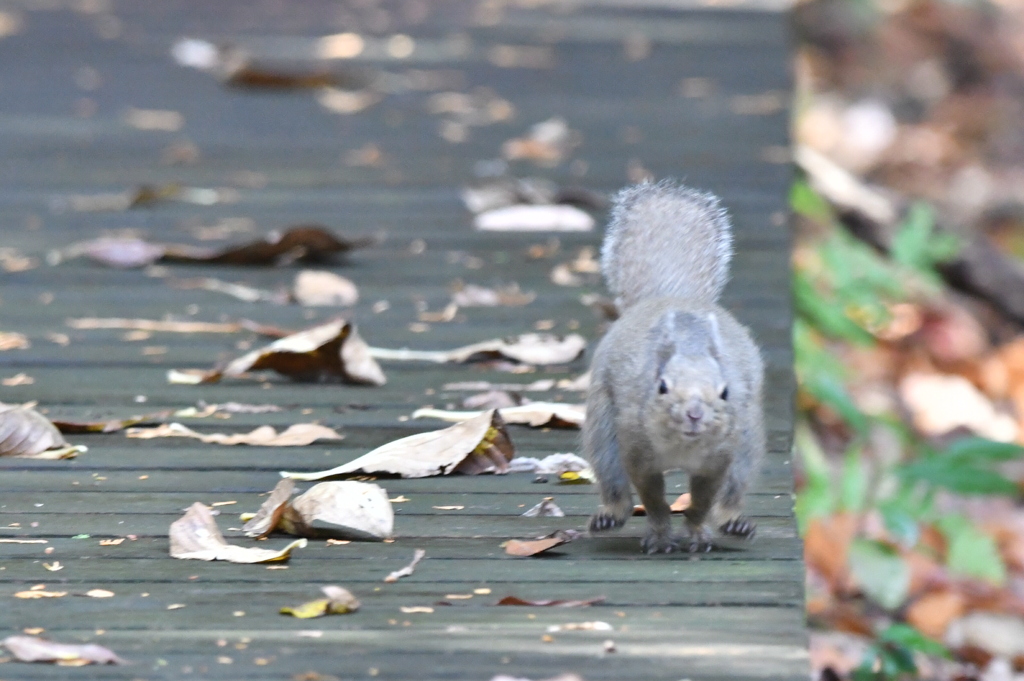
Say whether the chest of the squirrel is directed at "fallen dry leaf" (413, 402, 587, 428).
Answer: no

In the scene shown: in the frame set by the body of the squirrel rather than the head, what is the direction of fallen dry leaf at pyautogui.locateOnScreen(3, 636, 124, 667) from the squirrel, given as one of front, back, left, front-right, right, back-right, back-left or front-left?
front-right

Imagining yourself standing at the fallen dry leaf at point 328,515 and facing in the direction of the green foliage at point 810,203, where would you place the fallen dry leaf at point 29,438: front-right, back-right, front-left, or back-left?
front-left

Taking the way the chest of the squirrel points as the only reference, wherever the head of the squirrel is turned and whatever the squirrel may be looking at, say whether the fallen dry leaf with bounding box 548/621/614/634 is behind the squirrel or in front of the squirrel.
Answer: in front

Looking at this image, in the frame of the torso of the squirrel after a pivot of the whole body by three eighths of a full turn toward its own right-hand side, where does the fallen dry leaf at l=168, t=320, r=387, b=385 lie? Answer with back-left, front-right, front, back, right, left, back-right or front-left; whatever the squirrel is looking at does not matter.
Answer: front

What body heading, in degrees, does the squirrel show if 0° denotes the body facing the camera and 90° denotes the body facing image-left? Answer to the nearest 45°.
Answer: approximately 0°

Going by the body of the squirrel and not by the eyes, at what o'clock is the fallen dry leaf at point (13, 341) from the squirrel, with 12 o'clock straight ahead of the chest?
The fallen dry leaf is roughly at 4 o'clock from the squirrel.

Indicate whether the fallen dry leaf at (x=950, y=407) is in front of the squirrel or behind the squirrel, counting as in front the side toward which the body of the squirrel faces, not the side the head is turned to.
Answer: behind

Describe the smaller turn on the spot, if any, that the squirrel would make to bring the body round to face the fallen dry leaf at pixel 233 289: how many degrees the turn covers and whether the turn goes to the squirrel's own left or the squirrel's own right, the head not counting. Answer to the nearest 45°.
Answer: approximately 135° to the squirrel's own right

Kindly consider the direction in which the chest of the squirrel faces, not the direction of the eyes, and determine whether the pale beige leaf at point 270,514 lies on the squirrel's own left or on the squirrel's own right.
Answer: on the squirrel's own right

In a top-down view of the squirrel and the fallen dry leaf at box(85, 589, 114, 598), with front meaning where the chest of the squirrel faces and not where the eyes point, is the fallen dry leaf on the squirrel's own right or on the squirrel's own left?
on the squirrel's own right

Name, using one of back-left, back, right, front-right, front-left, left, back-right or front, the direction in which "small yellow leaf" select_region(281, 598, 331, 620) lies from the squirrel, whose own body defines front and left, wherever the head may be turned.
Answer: front-right

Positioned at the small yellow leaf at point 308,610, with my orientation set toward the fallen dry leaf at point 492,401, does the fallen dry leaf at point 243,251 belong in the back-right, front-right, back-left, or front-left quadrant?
front-left

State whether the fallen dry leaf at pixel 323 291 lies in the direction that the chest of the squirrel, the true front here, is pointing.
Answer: no

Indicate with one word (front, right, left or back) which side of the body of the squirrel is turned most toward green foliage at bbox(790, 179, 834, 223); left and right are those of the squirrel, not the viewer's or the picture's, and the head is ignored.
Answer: back

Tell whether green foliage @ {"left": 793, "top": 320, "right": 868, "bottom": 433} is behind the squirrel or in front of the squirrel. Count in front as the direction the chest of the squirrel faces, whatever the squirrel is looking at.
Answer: behind

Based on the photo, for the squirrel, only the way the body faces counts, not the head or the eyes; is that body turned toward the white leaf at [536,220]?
no

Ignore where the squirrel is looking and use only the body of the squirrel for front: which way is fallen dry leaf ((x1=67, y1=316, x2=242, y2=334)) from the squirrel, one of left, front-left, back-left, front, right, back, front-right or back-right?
back-right

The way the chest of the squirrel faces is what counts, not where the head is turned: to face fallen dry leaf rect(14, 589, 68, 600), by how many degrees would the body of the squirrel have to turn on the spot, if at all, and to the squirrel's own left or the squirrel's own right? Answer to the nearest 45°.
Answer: approximately 45° to the squirrel's own right
